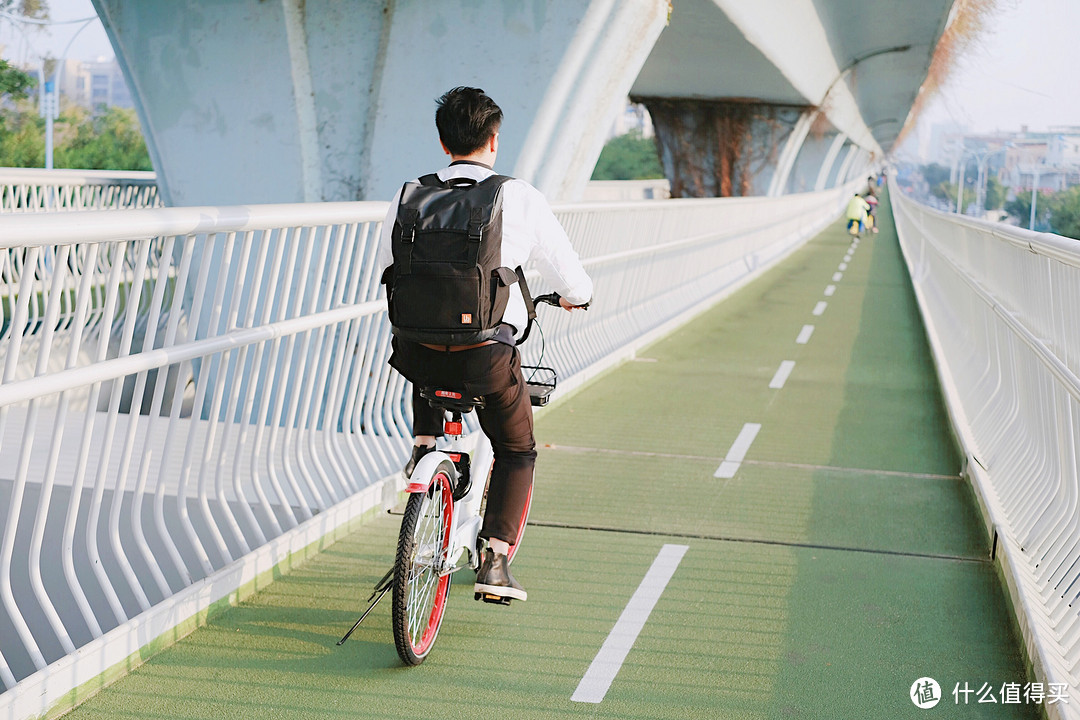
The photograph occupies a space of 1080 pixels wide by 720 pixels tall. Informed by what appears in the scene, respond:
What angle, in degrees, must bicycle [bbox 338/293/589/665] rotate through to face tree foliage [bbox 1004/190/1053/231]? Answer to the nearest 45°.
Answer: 0° — it already faces it

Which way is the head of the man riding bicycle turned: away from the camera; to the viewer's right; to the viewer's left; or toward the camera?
away from the camera

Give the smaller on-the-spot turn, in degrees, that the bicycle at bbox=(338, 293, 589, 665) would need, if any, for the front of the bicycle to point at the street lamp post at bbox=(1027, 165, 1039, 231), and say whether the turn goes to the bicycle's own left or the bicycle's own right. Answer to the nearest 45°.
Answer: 0° — it already faces it

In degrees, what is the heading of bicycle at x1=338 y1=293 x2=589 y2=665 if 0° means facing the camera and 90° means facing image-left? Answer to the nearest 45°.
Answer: approximately 225°

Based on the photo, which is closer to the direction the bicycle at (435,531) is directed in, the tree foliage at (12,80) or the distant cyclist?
the distant cyclist

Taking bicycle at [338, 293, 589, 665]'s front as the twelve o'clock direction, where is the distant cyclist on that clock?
The distant cyclist is roughly at 11 o'clock from the bicycle.

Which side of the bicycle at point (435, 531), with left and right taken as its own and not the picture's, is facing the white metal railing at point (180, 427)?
left
